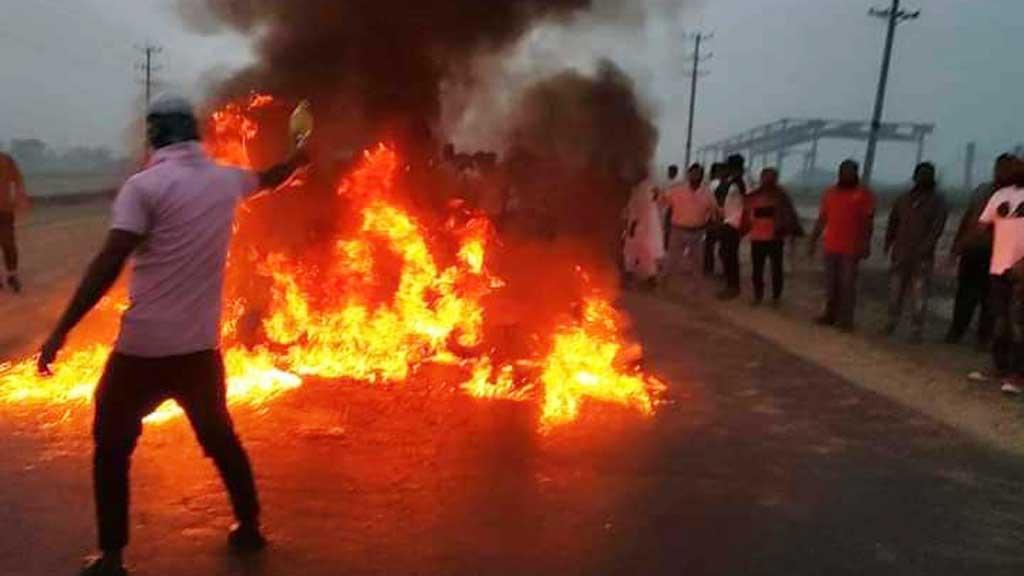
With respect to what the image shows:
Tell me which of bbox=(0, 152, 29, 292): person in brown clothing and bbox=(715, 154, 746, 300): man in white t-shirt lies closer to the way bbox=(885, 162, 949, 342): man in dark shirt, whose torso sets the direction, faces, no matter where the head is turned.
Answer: the person in brown clothing

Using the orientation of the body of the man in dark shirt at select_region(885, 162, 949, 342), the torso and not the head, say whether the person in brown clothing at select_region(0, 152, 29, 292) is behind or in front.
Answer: in front

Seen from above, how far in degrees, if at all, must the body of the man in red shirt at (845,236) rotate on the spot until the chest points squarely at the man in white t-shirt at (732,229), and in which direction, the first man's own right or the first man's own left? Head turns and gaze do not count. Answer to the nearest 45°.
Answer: approximately 90° to the first man's own right

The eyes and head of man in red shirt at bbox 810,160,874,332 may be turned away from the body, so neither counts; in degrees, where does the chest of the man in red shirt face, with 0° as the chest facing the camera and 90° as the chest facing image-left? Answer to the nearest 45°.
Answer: approximately 45°

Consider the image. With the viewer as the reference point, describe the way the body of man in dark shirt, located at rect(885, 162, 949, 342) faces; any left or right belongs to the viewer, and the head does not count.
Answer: facing the viewer and to the left of the viewer

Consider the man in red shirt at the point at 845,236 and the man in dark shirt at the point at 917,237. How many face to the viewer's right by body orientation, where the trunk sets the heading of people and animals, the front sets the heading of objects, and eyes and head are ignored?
0

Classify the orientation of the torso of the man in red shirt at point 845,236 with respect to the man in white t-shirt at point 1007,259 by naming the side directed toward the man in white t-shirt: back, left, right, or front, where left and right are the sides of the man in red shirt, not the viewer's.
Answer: left
